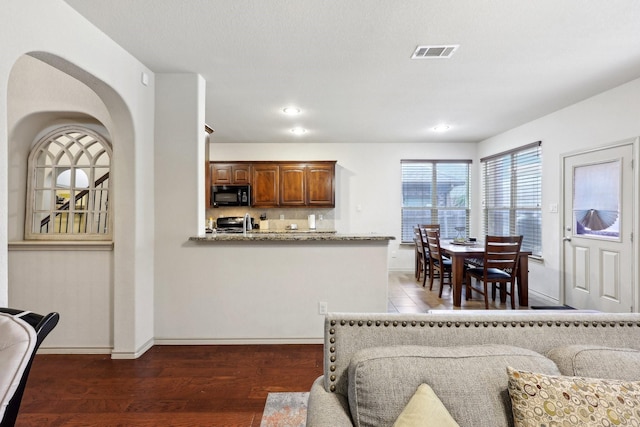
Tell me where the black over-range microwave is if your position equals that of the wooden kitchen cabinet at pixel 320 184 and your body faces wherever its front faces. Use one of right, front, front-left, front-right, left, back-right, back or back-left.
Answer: right

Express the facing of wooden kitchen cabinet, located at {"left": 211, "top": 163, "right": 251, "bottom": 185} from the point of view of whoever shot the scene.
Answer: facing the viewer

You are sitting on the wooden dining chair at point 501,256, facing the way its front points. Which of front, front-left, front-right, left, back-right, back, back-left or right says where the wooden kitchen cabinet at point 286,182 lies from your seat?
front-left

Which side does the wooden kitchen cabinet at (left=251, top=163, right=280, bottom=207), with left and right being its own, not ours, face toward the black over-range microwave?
right

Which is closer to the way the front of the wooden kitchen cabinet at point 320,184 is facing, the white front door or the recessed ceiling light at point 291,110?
the recessed ceiling light

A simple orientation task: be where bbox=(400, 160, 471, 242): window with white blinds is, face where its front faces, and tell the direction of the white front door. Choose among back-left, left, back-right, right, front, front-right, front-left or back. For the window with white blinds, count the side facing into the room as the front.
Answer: front-left

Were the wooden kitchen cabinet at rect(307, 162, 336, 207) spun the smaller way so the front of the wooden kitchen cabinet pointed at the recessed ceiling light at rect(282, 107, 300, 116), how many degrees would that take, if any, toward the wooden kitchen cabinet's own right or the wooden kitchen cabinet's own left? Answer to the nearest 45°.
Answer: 0° — it already faces it

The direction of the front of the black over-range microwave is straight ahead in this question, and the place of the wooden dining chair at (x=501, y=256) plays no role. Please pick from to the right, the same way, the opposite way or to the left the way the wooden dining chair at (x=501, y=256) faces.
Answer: the opposite way

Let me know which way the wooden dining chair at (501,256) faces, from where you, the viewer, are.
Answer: facing away from the viewer and to the left of the viewer

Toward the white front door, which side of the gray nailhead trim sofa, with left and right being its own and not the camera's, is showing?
back

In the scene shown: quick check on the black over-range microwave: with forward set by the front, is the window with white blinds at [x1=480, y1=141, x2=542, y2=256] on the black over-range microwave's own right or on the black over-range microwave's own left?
on the black over-range microwave's own left
